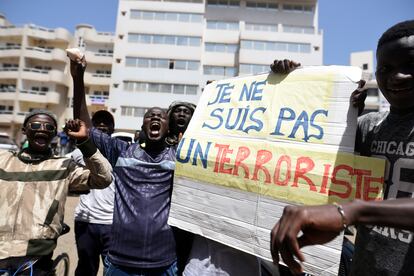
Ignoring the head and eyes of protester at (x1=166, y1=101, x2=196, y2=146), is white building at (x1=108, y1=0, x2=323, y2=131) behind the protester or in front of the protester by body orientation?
behind

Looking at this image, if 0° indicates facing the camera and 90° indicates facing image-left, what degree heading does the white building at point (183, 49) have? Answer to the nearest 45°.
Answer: approximately 0°

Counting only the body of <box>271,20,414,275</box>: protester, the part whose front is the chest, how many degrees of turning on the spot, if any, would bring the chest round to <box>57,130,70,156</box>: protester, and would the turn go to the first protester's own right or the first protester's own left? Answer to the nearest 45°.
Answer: approximately 135° to the first protester's own right

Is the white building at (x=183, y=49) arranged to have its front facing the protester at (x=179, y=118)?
yes

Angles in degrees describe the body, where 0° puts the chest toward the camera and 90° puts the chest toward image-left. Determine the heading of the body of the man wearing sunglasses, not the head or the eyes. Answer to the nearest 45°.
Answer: approximately 0°

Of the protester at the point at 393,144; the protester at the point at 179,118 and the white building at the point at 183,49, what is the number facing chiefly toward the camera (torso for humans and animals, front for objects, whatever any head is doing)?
3

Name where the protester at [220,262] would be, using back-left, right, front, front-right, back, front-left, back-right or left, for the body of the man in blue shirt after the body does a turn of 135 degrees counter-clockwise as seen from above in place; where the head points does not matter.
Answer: right

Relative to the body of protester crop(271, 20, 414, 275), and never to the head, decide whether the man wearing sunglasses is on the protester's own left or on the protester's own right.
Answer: on the protester's own right

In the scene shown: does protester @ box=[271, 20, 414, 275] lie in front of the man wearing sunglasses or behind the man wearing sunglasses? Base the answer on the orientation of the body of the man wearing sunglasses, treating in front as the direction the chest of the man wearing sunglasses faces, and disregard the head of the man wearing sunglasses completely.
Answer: in front

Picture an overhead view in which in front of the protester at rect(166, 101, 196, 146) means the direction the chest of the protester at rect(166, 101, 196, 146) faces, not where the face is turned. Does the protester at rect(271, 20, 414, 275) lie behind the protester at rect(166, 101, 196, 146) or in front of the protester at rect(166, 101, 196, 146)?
in front

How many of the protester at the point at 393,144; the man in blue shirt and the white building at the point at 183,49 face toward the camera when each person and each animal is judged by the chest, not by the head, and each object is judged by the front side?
3
